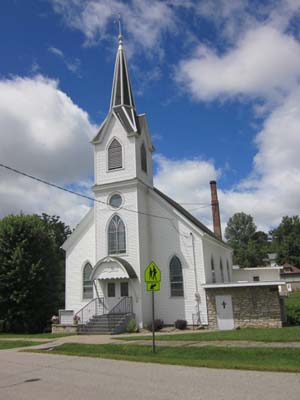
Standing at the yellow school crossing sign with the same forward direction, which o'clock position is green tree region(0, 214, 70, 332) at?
The green tree is roughly at 5 o'clock from the yellow school crossing sign.

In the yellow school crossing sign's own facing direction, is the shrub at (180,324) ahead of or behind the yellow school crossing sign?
behind

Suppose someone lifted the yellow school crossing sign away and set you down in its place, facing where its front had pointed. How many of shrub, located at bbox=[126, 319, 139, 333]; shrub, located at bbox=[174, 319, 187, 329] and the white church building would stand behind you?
3

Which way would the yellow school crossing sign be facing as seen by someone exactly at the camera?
facing the viewer

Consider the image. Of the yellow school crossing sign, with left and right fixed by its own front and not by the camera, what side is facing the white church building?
back

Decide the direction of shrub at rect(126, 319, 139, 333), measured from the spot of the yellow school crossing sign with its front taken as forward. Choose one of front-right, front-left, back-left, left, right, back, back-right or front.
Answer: back
